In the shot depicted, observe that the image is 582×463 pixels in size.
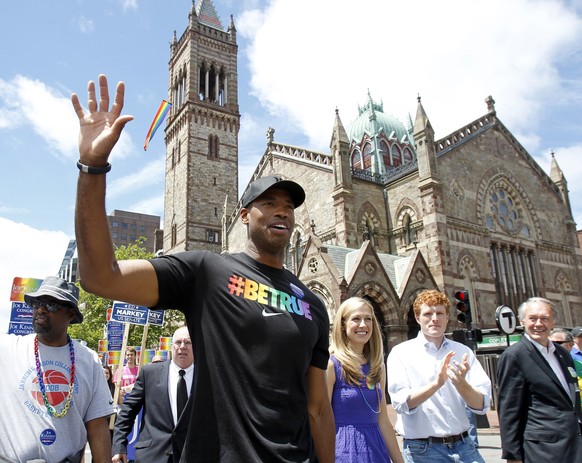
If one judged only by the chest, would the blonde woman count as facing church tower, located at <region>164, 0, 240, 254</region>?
no

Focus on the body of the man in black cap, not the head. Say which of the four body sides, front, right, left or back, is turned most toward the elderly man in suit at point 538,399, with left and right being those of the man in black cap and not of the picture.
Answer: left

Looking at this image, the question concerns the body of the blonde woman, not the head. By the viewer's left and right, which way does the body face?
facing the viewer and to the right of the viewer

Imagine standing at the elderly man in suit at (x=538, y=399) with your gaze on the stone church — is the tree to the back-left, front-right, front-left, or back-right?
front-left

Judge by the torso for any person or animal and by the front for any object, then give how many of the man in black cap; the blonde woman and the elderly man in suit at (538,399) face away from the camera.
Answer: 0

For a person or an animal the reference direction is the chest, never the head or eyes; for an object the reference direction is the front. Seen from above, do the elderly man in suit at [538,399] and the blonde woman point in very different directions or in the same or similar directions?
same or similar directions

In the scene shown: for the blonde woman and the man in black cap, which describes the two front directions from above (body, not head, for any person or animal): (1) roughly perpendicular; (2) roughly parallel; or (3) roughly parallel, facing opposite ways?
roughly parallel

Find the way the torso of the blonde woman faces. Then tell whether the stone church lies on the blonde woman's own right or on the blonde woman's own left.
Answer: on the blonde woman's own left

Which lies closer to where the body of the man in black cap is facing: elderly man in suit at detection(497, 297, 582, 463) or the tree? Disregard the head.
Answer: the elderly man in suit

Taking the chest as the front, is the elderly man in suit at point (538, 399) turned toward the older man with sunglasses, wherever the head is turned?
no

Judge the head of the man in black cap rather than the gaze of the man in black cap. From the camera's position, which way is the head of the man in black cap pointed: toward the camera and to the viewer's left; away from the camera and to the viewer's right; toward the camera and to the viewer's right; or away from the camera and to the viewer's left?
toward the camera and to the viewer's right

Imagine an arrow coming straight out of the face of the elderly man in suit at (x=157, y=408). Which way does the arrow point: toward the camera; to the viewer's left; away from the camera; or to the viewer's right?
toward the camera

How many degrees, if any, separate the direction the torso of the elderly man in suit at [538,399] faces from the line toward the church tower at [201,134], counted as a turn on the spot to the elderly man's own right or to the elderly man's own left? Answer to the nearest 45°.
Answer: approximately 180°

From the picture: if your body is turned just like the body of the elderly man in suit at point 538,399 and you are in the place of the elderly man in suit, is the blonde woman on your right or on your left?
on your right

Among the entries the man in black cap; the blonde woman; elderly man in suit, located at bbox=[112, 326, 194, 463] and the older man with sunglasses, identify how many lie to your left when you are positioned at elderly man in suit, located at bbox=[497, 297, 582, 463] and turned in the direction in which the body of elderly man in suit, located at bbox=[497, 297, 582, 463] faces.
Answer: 0

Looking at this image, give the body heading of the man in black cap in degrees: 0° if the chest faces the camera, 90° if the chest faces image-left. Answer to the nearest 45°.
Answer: approximately 315°

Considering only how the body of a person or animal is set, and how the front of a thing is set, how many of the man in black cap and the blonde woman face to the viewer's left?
0
